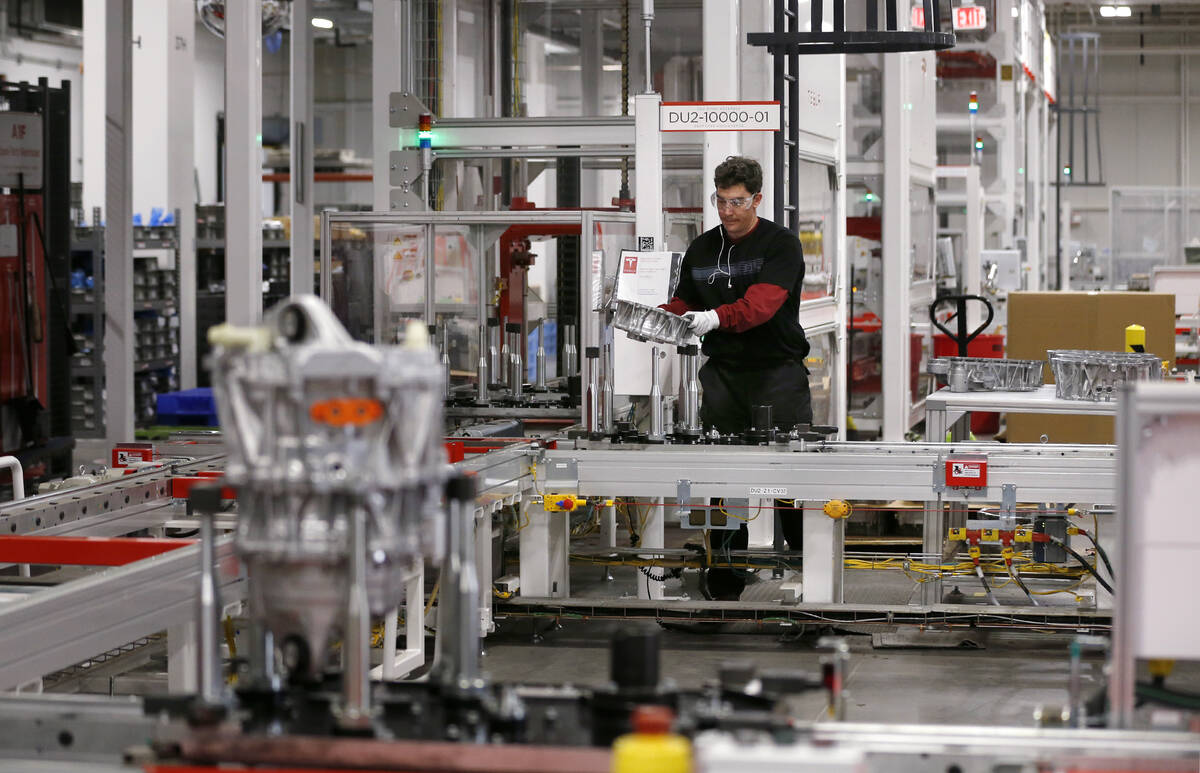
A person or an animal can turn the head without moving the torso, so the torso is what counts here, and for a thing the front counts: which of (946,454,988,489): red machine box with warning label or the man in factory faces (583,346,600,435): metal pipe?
the man in factory

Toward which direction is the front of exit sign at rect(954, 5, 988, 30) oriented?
toward the camera

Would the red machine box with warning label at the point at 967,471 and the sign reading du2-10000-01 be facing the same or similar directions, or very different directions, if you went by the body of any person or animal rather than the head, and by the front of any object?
same or similar directions

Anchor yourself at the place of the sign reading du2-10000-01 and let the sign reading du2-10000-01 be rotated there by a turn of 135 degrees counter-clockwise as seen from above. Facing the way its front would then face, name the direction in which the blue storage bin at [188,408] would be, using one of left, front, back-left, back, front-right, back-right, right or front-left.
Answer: left

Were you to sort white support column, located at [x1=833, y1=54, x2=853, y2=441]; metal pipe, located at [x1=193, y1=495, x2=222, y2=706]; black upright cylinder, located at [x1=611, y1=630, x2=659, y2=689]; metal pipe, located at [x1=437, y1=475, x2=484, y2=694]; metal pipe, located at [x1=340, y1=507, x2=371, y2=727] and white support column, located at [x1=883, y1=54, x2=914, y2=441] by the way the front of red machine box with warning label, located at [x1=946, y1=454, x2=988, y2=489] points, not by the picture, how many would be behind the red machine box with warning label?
2

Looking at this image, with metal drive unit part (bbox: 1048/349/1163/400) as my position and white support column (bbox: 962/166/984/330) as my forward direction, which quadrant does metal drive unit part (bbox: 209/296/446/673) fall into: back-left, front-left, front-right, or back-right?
back-left

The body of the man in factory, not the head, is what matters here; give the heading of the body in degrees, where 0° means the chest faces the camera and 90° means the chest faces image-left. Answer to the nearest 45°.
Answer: approximately 45°

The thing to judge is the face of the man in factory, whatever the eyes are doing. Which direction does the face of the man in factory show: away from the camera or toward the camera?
toward the camera

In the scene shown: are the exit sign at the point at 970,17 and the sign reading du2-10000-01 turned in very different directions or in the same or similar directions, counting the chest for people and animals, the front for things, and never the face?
same or similar directions

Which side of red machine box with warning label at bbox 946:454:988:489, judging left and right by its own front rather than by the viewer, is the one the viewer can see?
front

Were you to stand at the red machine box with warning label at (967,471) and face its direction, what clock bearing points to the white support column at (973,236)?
The white support column is roughly at 6 o'clock from the red machine box with warning label.

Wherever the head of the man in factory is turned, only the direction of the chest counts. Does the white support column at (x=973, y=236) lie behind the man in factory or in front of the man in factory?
behind

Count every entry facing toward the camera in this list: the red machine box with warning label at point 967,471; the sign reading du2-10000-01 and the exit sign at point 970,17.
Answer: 3

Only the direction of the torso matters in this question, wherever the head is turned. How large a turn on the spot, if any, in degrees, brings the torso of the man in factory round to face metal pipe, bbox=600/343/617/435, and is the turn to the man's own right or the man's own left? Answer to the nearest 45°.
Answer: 0° — they already face it

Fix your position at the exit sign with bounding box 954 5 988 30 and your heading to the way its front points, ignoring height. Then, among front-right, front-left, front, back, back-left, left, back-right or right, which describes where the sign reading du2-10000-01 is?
front

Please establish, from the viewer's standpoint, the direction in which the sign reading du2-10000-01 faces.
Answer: facing the viewer
